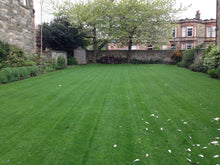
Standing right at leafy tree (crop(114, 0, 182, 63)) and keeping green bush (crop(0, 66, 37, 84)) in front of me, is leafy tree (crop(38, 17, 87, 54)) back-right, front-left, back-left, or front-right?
front-right

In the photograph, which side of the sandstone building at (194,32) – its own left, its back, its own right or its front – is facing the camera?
front

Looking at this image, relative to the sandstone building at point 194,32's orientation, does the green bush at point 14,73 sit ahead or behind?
ahead

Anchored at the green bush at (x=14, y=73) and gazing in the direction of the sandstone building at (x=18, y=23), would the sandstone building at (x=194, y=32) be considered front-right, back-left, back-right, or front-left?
front-right

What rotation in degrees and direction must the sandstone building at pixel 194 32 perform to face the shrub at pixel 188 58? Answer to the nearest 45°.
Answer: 0° — it already faces it

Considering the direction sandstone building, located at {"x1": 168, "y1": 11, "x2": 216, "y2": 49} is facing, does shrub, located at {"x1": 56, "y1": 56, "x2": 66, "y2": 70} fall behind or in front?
in front

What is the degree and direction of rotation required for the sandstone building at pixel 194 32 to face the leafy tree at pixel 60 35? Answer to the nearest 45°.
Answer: approximately 45° to its right
